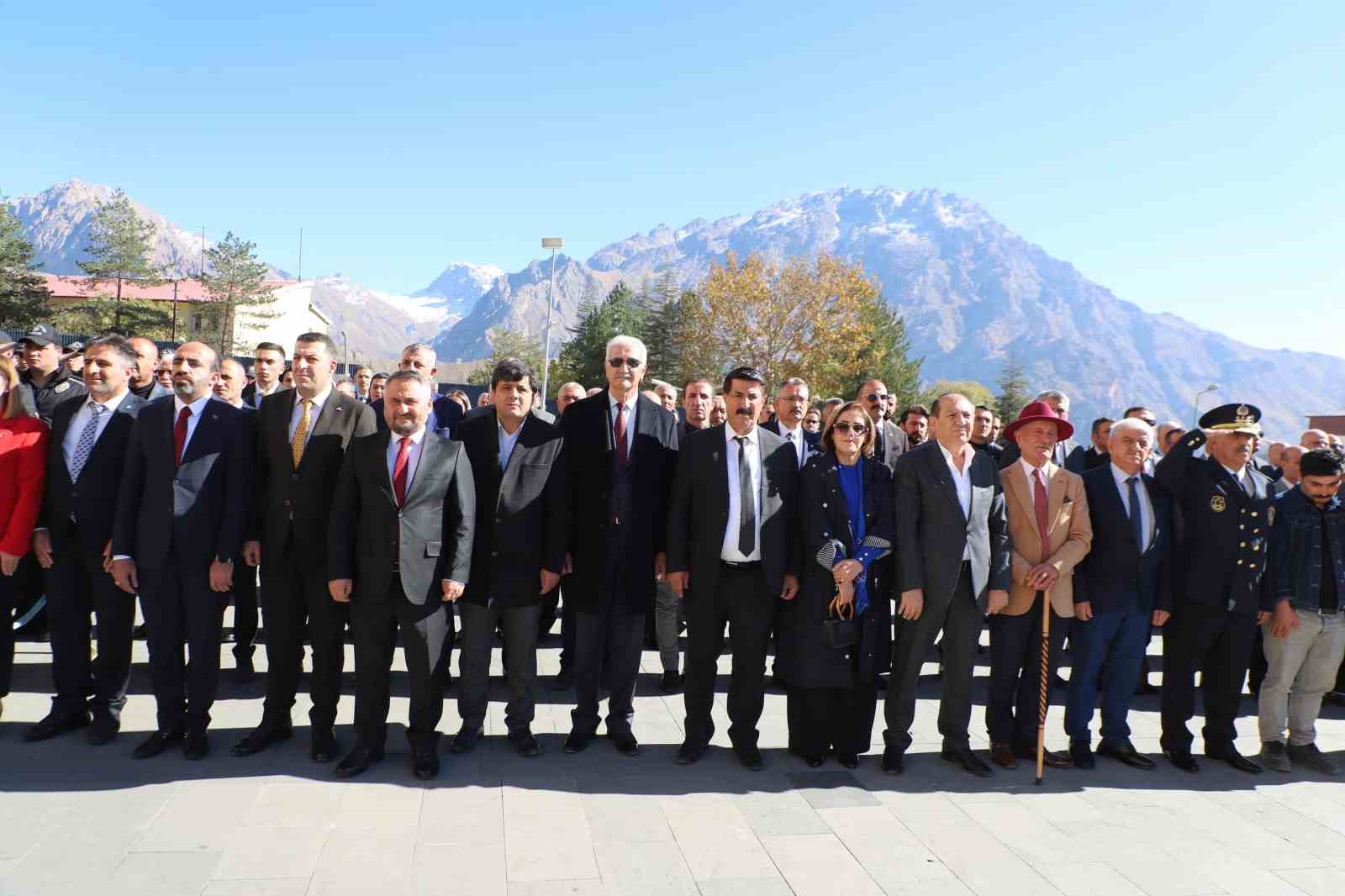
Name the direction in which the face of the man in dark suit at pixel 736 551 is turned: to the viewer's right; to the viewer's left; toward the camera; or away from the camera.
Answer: toward the camera

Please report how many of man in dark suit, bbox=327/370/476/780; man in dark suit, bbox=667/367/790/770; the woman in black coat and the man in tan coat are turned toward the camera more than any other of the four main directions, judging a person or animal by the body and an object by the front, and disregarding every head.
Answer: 4

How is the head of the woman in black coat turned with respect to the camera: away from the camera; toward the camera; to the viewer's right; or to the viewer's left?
toward the camera

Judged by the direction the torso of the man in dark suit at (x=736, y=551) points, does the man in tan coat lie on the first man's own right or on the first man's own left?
on the first man's own left

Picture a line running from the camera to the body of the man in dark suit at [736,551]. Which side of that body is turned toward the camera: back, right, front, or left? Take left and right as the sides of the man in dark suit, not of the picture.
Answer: front

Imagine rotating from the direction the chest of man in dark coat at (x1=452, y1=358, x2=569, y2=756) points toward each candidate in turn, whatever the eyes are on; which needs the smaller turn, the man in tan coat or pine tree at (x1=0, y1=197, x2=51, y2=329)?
the man in tan coat

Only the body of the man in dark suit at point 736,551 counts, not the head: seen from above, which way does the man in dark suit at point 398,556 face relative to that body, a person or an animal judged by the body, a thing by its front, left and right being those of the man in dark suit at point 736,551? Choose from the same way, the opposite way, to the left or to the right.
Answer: the same way

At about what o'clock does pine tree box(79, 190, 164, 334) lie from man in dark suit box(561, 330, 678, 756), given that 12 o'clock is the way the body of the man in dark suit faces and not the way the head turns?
The pine tree is roughly at 5 o'clock from the man in dark suit.

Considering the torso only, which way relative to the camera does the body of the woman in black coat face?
toward the camera

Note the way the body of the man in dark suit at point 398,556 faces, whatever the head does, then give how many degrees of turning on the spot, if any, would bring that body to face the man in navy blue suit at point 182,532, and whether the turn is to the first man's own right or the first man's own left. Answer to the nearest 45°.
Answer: approximately 135° to the first man's own right

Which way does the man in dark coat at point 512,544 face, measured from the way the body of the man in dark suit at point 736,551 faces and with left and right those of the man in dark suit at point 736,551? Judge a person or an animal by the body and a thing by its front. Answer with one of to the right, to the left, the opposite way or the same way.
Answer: the same way

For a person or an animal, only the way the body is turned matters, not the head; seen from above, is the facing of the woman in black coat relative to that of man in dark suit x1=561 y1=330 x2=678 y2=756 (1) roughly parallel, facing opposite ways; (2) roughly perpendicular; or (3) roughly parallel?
roughly parallel

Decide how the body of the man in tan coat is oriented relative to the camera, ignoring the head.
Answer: toward the camera

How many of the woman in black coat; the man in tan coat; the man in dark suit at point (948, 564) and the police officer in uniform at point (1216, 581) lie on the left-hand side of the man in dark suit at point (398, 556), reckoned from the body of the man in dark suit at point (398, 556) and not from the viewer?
4

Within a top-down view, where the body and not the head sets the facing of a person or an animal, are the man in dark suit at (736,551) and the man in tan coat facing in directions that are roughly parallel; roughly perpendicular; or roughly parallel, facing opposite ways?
roughly parallel
